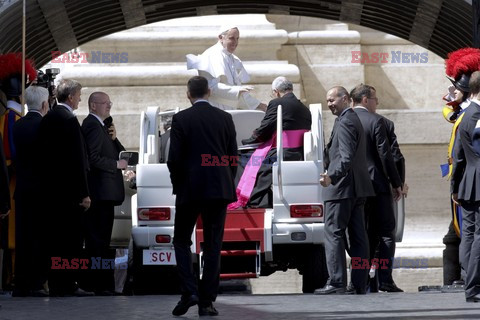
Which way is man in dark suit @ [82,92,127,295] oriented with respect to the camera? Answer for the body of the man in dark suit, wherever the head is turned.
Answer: to the viewer's right

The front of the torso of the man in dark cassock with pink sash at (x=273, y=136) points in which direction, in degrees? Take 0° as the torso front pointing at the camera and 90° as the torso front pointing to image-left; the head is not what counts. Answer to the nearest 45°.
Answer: approximately 135°

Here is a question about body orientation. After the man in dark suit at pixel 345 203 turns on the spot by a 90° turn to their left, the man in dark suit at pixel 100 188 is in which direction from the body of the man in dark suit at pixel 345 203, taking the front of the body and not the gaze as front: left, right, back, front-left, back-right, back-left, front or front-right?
right

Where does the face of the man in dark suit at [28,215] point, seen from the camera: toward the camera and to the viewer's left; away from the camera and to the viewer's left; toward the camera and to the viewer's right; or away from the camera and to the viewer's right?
away from the camera and to the viewer's right

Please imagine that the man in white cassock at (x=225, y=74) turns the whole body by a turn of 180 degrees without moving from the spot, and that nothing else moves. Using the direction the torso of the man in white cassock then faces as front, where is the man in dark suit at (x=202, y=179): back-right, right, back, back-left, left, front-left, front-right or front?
back-left

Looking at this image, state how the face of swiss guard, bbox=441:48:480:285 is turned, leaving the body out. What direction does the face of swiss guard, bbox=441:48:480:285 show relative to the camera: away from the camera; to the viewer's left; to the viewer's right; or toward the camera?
to the viewer's left

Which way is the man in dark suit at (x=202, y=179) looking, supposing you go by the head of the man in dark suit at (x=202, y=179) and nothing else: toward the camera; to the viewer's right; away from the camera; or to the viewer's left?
away from the camera

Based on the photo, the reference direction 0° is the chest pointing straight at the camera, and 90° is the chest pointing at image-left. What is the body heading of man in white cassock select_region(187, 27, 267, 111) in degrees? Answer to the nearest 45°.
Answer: approximately 315°

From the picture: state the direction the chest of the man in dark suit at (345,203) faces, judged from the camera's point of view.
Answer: to the viewer's left

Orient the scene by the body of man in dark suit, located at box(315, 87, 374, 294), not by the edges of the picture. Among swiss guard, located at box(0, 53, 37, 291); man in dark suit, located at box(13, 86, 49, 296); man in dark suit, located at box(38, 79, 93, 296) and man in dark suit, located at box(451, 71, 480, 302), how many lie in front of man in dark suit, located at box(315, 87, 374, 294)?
3
